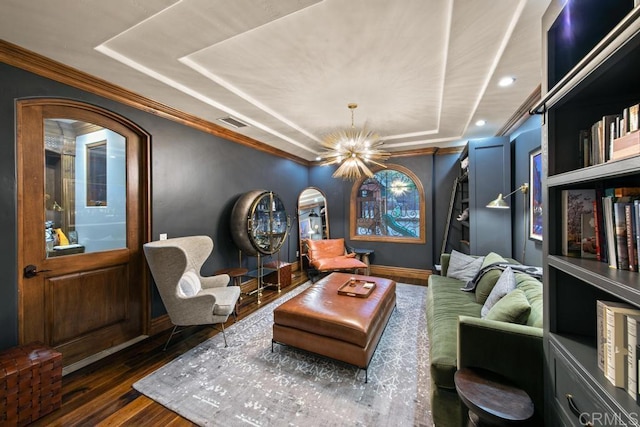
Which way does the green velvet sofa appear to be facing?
to the viewer's left

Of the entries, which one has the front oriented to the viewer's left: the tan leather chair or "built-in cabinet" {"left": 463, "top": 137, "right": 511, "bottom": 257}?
the built-in cabinet

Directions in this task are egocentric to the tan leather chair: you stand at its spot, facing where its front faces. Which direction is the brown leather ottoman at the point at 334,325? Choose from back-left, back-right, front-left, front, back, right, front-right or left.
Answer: front-right

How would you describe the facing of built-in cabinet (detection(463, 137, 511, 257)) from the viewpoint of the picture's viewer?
facing to the left of the viewer

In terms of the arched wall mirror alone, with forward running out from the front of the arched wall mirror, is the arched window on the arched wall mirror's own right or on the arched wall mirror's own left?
on the arched wall mirror's own left

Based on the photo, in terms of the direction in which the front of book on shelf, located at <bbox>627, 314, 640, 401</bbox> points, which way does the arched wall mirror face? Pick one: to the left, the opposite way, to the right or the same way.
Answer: to the left

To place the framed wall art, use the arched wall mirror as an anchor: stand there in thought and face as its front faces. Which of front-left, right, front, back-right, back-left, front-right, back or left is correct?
front-left

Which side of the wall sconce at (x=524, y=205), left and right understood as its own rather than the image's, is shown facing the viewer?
left
